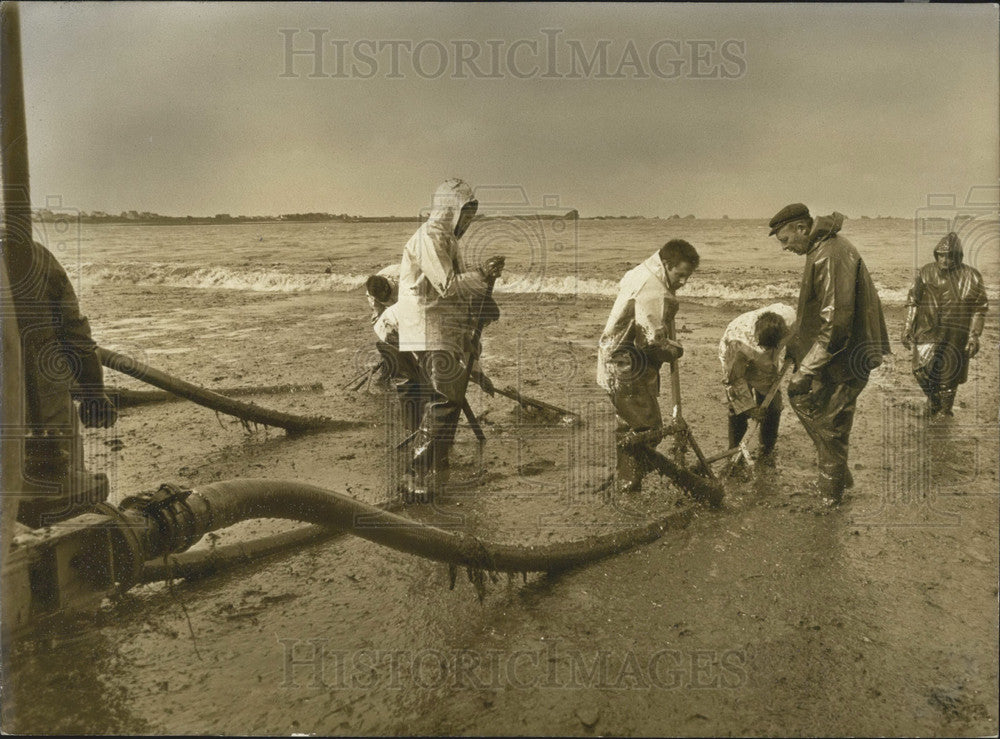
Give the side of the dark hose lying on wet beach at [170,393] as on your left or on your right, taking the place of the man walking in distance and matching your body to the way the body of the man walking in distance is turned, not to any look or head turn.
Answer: on your right

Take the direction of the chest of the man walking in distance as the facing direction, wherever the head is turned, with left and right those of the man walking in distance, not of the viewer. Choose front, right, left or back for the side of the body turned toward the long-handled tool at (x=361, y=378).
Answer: right

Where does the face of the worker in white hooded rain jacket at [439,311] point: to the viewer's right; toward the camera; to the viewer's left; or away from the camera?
to the viewer's right

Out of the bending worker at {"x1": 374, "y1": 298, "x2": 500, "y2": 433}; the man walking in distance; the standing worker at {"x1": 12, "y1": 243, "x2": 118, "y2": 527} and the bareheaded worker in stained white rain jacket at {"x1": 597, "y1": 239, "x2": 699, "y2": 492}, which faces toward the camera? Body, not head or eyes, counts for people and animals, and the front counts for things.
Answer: the man walking in distance

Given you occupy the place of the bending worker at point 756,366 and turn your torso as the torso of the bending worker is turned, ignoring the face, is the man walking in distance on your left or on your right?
on your left

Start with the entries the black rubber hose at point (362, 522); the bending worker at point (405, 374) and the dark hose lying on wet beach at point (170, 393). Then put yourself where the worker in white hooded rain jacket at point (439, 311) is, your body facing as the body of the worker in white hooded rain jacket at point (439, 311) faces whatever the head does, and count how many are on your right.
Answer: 1

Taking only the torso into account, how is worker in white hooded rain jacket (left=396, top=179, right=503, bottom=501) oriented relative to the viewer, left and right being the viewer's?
facing to the right of the viewer
